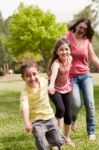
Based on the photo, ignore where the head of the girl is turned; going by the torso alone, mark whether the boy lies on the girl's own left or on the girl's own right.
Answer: on the girl's own right

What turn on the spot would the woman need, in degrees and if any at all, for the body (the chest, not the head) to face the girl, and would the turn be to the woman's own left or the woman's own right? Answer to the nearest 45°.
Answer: approximately 45° to the woman's own right

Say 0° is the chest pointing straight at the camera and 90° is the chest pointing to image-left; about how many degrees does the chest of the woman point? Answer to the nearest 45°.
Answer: approximately 0°

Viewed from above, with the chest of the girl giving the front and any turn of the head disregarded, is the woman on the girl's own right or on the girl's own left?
on the girl's own left

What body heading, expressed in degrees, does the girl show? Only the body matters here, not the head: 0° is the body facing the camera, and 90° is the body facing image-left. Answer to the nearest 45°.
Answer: approximately 315°
